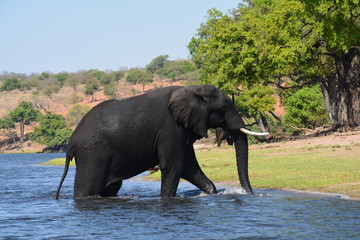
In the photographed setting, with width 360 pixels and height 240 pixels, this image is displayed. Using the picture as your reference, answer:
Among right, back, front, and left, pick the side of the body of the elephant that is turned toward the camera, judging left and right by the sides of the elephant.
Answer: right

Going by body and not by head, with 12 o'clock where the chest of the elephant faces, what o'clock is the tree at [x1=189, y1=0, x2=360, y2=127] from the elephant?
The tree is roughly at 10 o'clock from the elephant.
